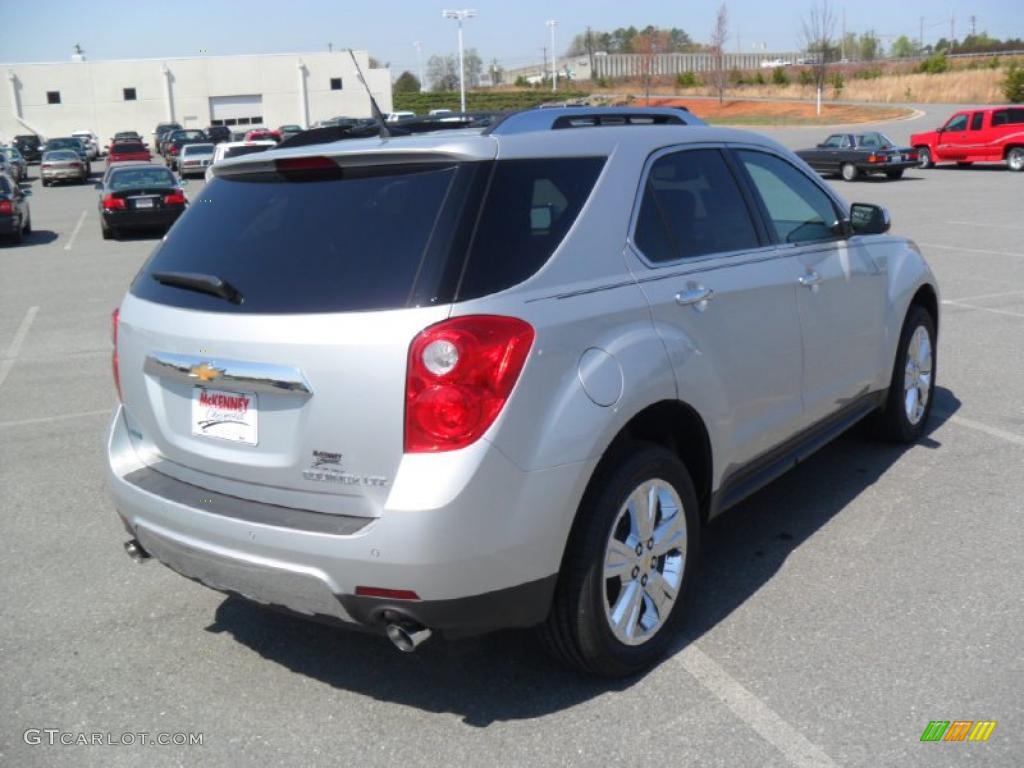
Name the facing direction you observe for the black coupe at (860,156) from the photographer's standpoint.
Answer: facing away from the viewer and to the left of the viewer

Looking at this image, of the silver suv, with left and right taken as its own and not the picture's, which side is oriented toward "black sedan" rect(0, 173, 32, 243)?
left

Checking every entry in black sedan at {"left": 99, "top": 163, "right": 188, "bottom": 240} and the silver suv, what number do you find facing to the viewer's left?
0

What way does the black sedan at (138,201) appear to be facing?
away from the camera

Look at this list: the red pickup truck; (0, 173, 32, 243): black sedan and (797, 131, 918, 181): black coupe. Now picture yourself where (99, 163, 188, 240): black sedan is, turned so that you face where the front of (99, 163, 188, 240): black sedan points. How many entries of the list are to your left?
1

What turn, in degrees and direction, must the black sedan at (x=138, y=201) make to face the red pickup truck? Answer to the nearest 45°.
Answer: approximately 90° to its right

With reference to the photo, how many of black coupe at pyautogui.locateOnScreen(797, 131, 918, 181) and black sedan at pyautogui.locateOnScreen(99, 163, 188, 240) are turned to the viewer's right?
0

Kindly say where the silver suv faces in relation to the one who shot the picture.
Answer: facing away from the viewer and to the right of the viewer

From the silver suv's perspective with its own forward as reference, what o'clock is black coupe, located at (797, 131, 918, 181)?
The black coupe is roughly at 11 o'clock from the silver suv.
